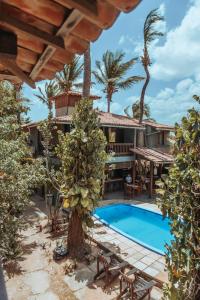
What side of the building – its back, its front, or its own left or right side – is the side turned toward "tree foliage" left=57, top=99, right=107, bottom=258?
front

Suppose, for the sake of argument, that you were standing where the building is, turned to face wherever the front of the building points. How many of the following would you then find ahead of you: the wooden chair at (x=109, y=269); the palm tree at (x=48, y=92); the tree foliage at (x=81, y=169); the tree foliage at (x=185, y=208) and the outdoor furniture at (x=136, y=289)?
4

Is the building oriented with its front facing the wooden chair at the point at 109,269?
yes

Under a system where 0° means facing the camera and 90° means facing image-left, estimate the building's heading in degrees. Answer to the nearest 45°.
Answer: approximately 0°

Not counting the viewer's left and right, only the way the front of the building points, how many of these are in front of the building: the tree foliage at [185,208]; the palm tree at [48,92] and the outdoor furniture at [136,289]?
2

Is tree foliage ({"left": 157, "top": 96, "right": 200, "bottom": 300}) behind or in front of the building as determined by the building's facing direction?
in front

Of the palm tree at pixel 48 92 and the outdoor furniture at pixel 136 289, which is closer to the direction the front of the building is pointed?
the outdoor furniture

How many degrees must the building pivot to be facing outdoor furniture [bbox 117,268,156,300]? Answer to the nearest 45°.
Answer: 0° — it already faces it

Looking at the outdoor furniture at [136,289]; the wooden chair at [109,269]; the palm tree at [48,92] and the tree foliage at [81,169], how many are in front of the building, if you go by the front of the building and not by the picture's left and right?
3
